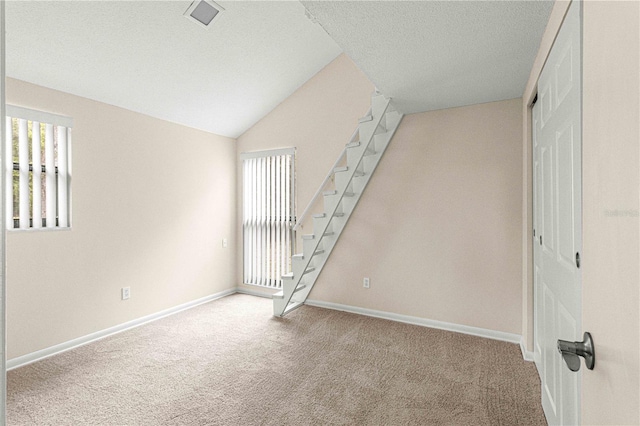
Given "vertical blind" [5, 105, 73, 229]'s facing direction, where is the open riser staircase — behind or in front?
in front

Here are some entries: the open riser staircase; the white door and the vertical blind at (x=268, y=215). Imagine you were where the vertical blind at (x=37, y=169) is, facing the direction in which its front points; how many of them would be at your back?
0

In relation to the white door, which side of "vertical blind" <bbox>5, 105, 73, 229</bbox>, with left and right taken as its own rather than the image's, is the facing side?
front

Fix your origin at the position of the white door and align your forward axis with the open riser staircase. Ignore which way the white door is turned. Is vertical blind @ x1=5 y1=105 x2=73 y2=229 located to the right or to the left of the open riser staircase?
left

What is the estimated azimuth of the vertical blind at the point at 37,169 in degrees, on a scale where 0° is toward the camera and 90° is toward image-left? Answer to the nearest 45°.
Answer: approximately 315°

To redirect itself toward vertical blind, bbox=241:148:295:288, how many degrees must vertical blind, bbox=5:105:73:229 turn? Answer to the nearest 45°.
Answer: approximately 45° to its left
